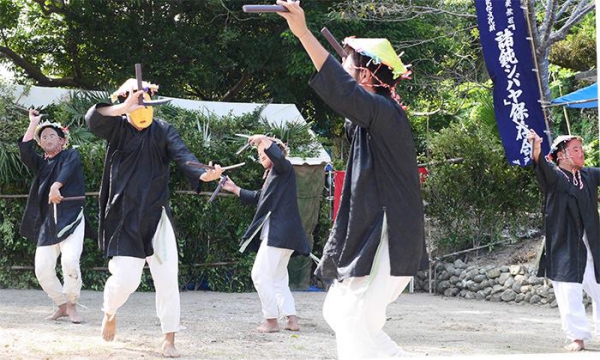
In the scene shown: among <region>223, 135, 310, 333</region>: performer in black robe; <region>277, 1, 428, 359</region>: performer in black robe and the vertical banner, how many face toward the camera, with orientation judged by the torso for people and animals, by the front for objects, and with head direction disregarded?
1

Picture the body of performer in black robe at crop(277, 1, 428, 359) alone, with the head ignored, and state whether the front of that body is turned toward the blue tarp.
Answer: no

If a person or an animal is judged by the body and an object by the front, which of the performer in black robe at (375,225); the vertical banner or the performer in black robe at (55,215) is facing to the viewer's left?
the performer in black robe at (375,225)

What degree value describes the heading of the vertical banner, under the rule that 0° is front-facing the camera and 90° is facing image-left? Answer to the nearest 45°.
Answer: approximately 0°

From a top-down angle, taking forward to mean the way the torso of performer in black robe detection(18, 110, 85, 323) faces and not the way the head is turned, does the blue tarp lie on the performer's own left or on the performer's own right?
on the performer's own left

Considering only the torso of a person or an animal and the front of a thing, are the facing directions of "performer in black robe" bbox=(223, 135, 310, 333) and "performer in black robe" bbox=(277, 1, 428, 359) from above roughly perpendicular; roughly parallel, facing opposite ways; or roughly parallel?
roughly parallel

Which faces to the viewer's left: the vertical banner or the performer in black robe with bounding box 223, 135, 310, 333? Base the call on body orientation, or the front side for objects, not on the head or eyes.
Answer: the performer in black robe

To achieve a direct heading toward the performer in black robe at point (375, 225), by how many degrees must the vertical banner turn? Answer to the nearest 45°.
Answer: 0° — it already faces them

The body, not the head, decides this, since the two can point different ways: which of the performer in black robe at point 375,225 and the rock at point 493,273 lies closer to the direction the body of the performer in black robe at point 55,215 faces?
the performer in black robe

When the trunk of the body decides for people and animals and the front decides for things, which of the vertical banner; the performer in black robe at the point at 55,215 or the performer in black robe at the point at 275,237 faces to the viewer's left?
the performer in black robe at the point at 275,237

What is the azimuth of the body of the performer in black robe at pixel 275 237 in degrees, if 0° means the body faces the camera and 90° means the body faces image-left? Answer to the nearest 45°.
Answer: approximately 90°

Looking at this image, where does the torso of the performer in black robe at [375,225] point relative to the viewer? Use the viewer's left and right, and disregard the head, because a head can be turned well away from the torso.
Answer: facing to the left of the viewer
